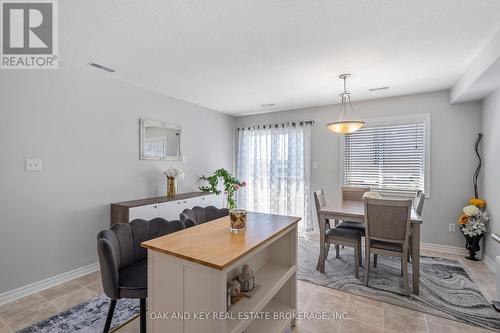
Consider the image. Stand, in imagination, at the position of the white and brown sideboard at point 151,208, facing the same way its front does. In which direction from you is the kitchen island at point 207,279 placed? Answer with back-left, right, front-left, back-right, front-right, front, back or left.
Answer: front-right

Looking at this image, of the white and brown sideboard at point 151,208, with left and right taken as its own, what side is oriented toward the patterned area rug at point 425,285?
front

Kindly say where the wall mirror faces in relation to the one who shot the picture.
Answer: facing the viewer and to the right of the viewer

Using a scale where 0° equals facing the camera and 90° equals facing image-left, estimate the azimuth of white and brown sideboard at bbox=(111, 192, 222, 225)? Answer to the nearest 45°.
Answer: approximately 315°

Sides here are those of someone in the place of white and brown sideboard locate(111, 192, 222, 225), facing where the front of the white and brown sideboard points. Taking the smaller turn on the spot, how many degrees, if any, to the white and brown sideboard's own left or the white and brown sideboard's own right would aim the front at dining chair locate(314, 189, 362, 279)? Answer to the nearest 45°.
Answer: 0° — it already faces it

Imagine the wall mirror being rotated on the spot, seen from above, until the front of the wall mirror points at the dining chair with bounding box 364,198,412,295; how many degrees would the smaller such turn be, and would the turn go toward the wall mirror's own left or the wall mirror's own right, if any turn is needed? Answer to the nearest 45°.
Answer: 0° — it already faces it

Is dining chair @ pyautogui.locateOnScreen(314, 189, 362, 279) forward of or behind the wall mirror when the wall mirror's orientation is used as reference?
forward

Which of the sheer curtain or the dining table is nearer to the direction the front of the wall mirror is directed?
the dining table

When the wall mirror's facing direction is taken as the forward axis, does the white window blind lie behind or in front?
in front
